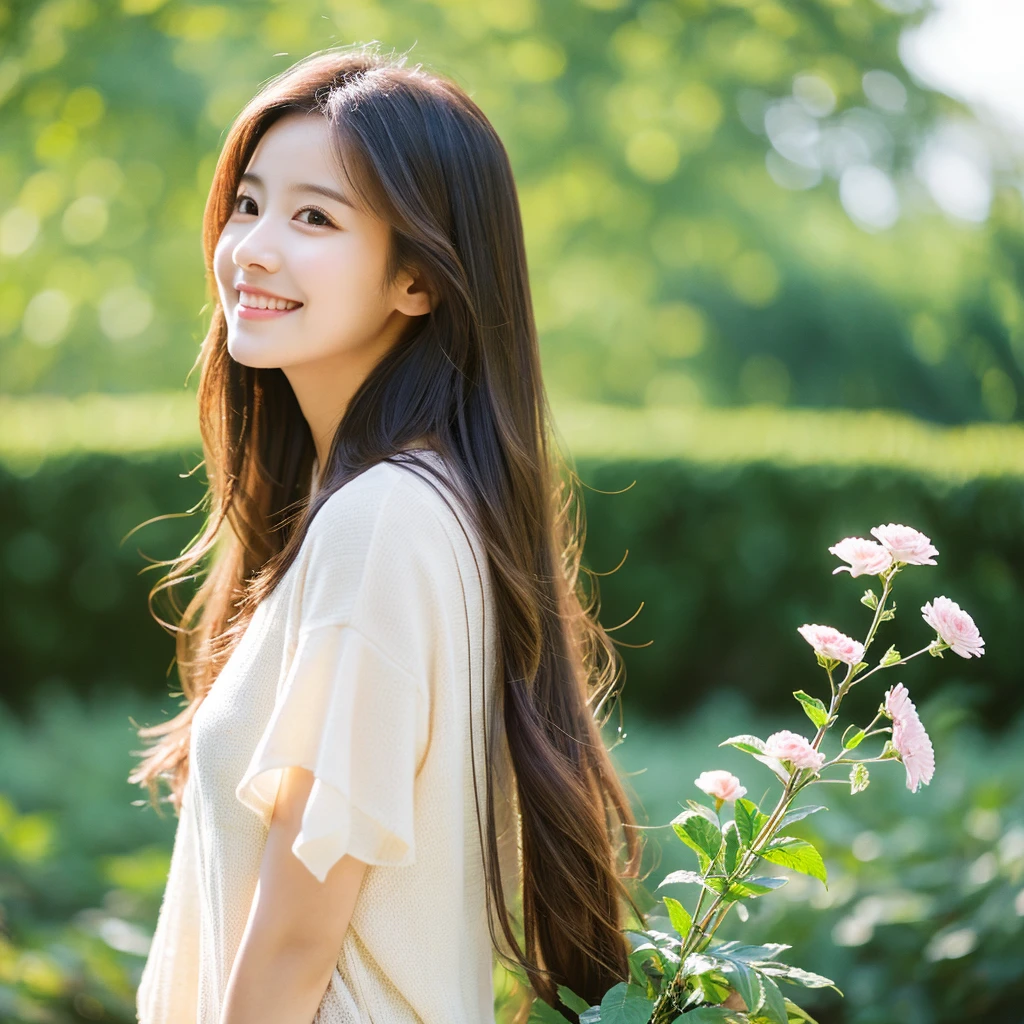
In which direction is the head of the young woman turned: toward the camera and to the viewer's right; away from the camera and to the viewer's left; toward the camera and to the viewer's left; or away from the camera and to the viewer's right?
toward the camera and to the viewer's left

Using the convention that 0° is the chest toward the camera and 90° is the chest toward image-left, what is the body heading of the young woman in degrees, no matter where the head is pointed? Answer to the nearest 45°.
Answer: approximately 90°
